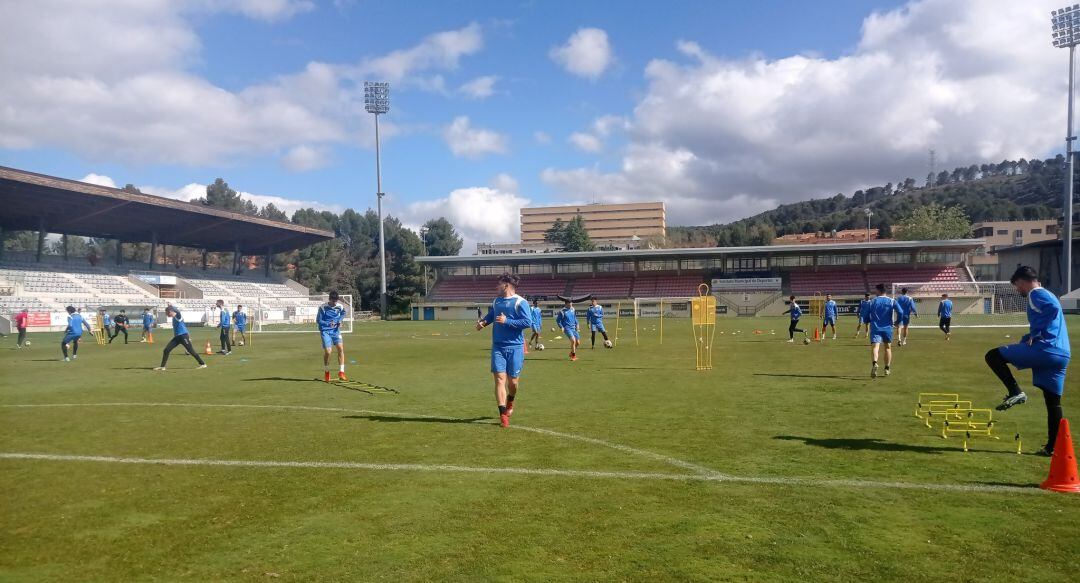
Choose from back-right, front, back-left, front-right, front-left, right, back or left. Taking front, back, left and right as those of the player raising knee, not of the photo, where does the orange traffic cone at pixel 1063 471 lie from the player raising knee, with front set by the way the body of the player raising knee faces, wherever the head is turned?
left

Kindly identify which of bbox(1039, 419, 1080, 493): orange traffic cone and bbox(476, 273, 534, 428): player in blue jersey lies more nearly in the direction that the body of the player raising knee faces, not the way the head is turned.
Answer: the player in blue jersey

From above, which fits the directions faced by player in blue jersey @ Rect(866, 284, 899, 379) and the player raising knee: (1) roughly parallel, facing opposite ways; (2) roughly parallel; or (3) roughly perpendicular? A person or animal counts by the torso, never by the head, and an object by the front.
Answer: roughly perpendicular

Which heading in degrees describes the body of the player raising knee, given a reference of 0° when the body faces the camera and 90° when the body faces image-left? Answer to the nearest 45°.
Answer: approximately 90°

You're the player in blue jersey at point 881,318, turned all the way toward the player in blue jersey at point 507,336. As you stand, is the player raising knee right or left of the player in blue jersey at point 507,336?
left

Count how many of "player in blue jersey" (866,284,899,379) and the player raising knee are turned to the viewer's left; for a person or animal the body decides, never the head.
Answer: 1

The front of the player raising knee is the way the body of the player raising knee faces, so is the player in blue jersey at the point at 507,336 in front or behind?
in front
